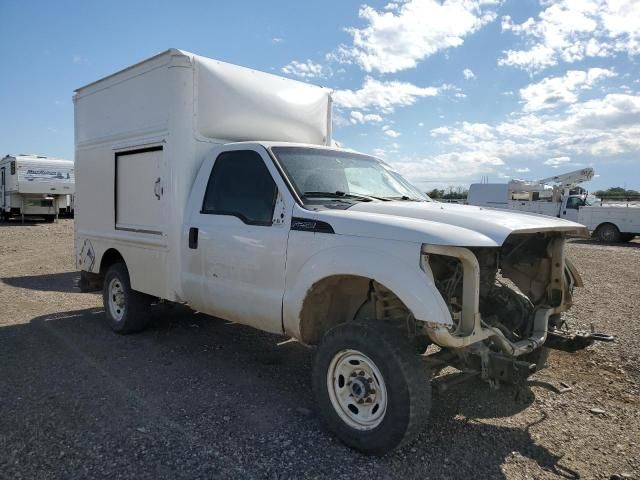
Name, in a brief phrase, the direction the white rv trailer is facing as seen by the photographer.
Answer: facing the viewer and to the right of the viewer

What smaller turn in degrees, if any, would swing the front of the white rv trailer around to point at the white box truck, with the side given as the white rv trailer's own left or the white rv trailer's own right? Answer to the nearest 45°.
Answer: approximately 45° to the white rv trailer's own right

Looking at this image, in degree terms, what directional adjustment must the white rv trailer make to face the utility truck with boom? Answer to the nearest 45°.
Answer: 0° — it already faces it

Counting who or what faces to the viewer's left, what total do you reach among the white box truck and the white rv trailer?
0
